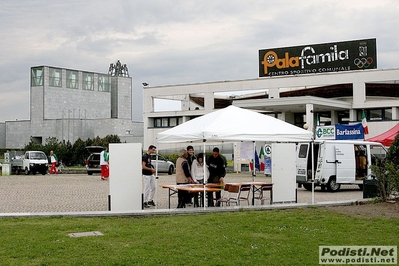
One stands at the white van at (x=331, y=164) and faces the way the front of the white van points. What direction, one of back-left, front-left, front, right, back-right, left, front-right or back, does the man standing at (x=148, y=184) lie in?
back

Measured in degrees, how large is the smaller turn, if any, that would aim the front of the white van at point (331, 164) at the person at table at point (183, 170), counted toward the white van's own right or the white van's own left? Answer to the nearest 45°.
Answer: approximately 180°

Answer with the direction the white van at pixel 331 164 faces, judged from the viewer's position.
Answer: facing away from the viewer and to the right of the viewer

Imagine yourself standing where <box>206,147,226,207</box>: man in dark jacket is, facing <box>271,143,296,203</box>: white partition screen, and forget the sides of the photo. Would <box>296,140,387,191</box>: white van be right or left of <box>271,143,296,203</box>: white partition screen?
left

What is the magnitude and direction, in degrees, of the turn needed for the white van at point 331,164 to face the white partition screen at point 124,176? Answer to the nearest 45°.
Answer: approximately 180°

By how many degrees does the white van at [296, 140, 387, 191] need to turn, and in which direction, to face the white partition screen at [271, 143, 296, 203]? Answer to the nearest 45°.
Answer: approximately 135° to its right
